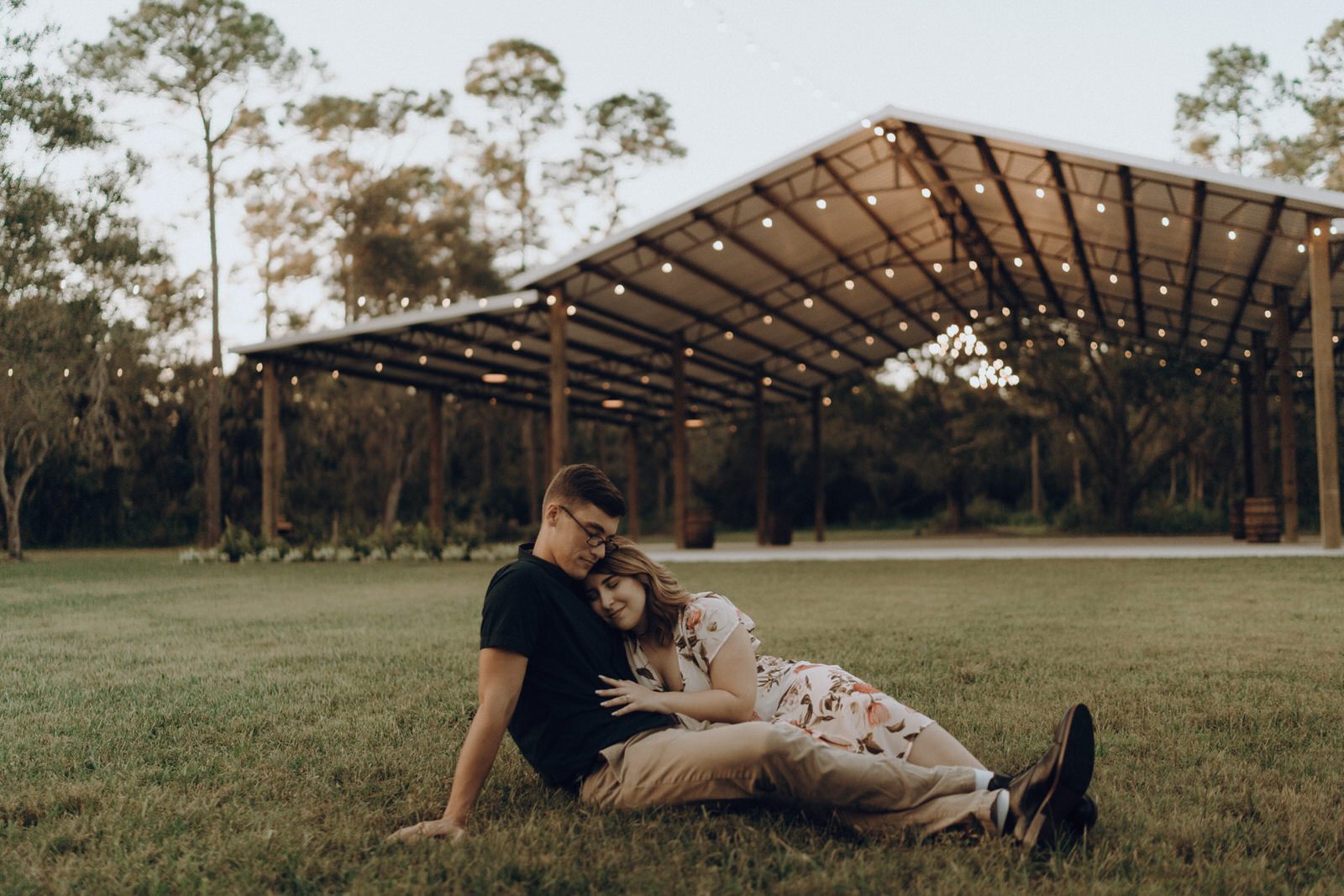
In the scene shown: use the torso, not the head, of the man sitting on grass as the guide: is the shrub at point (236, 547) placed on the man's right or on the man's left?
on the man's left

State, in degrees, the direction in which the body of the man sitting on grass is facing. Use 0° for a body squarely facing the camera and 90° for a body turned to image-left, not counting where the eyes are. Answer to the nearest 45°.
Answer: approximately 270°

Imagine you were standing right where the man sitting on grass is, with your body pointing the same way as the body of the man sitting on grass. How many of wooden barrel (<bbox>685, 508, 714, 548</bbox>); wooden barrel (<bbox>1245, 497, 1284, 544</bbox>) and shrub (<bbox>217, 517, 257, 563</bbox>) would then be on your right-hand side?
0

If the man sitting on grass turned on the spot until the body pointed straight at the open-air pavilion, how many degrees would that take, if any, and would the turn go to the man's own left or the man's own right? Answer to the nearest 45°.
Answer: approximately 90° to the man's own left

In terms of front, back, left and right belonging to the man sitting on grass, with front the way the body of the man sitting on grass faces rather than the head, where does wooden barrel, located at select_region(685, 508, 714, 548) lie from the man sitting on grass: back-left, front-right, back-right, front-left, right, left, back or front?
left

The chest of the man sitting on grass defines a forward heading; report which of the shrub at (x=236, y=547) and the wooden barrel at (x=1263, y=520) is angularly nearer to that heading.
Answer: the wooden barrel

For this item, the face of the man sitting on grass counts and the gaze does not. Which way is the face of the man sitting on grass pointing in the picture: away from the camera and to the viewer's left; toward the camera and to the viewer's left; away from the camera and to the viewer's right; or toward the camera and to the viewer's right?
toward the camera and to the viewer's right

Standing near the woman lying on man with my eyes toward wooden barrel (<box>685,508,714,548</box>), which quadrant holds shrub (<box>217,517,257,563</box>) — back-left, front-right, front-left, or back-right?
front-left
